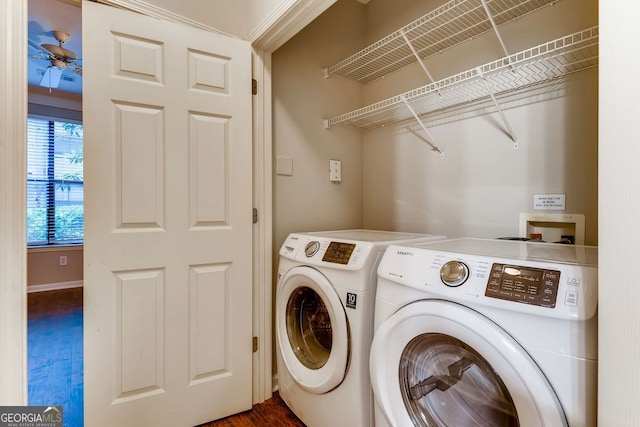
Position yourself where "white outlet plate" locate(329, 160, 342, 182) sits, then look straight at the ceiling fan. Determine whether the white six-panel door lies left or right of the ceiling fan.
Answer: left

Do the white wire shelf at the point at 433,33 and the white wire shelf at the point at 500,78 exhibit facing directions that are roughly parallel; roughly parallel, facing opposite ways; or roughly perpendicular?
roughly parallel

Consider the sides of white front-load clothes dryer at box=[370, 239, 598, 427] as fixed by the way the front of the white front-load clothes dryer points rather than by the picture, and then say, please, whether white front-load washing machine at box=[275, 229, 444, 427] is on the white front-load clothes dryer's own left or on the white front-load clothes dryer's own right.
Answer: on the white front-load clothes dryer's own right

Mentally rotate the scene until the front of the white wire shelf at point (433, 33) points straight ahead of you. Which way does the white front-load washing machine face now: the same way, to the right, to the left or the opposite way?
the same way

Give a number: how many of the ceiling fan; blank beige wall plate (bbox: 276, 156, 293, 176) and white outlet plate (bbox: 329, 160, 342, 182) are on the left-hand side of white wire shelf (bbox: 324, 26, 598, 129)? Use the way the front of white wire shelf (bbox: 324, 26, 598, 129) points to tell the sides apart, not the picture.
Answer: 0

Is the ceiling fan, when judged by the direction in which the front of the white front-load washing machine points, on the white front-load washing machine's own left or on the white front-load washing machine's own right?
on the white front-load washing machine's own right

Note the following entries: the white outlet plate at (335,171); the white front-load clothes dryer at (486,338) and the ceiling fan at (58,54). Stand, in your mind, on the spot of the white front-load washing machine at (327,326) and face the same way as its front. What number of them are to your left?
1

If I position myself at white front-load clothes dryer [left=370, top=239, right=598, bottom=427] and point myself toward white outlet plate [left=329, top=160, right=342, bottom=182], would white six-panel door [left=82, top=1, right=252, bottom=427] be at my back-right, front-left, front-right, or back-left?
front-left

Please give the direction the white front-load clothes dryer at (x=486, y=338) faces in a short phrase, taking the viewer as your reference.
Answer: facing the viewer and to the left of the viewer

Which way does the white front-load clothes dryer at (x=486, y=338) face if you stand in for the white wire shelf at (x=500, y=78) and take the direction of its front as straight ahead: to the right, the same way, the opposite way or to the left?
the same way

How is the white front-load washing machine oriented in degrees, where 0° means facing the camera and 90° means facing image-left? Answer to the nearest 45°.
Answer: approximately 45°

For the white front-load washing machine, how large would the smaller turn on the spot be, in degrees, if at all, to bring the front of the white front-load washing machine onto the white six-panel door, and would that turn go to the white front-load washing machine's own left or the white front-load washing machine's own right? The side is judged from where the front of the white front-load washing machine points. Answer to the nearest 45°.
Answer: approximately 45° to the white front-load washing machine's own right

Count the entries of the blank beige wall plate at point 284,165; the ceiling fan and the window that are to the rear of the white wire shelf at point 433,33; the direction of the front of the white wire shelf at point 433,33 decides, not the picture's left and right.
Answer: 0

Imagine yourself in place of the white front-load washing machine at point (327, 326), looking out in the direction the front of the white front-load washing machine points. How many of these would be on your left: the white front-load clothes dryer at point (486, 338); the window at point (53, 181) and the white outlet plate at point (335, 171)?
1

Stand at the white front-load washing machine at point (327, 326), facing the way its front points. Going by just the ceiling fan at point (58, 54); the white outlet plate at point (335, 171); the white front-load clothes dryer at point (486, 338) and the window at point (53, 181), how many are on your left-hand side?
1

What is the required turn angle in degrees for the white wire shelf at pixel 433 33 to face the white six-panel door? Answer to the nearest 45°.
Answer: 0° — it already faces it

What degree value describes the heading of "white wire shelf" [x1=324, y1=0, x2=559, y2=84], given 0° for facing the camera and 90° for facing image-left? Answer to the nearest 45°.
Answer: approximately 45°

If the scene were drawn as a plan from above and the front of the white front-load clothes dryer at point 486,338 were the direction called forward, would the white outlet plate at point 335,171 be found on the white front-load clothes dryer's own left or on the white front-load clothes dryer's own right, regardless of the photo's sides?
on the white front-load clothes dryer's own right
